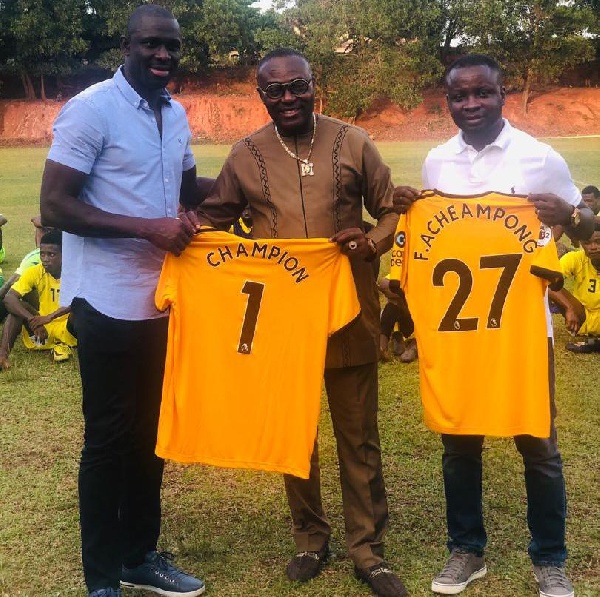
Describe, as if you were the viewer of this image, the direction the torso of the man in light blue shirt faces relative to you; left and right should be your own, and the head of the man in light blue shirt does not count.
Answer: facing the viewer and to the right of the viewer

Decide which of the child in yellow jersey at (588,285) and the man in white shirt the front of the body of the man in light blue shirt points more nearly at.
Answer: the man in white shirt

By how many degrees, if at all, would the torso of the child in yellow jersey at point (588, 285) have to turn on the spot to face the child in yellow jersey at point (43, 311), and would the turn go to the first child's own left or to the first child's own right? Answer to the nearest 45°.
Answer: approximately 90° to the first child's own right

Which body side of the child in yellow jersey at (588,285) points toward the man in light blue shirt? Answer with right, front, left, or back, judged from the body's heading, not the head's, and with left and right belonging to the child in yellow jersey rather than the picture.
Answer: front

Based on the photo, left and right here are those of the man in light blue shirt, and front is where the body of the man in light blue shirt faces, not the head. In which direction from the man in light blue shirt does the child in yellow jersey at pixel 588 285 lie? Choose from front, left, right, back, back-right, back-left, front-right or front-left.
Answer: left

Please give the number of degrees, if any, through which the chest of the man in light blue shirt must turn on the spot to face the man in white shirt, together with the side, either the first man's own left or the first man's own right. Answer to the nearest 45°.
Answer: approximately 45° to the first man's own left

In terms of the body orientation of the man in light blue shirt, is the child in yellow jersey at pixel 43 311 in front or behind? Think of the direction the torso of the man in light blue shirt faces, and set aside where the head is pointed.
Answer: behind

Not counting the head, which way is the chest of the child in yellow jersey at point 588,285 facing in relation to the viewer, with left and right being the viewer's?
facing the viewer

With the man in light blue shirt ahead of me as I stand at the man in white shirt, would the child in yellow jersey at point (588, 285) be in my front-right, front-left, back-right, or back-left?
back-right

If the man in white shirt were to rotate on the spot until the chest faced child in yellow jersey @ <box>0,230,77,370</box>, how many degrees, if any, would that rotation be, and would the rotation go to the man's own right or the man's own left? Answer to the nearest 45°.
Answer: approximately 135° to the man's own right

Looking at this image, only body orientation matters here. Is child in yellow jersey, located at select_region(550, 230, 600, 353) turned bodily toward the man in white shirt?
yes

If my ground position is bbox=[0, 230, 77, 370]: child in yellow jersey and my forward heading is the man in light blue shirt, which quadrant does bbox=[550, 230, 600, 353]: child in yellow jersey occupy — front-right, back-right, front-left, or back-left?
front-left

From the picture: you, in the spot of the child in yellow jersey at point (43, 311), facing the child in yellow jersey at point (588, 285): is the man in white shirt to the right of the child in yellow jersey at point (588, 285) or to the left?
right

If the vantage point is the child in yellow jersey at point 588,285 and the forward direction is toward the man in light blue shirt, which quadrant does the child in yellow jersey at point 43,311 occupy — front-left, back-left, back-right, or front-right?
front-right

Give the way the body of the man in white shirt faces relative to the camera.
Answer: toward the camera

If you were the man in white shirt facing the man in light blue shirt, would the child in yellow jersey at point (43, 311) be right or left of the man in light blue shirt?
right
